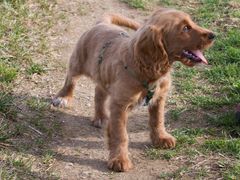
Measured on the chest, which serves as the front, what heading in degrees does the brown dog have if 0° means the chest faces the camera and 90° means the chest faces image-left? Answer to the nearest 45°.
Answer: approximately 315°
